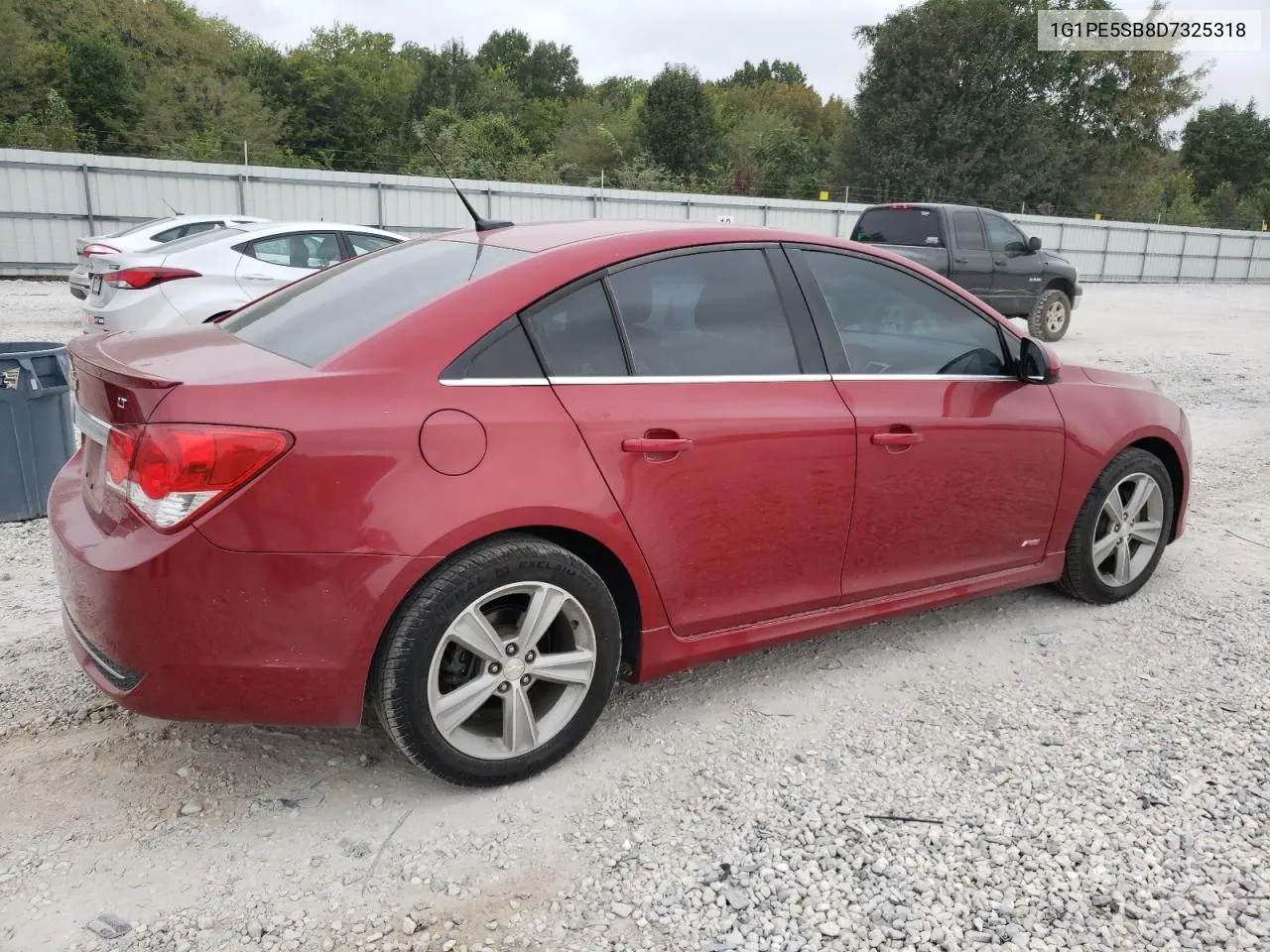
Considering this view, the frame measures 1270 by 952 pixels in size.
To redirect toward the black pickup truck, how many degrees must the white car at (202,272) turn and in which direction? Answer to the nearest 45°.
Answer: approximately 45° to its right

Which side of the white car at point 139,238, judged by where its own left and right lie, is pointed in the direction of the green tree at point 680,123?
front

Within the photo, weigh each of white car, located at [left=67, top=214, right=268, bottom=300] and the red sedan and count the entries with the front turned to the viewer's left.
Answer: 0

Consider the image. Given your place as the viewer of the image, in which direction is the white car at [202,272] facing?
facing away from the viewer and to the right of the viewer

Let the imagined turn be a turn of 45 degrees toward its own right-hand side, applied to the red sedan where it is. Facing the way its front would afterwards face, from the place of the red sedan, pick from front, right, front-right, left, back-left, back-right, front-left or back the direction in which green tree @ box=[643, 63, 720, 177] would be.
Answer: left

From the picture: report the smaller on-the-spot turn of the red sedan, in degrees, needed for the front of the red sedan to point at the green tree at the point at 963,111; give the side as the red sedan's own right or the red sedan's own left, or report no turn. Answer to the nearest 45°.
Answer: approximately 45° to the red sedan's own left

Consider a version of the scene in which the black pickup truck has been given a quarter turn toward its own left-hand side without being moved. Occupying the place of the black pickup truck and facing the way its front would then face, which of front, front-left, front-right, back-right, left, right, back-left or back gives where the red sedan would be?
back-left

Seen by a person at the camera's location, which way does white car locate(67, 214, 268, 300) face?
facing away from the viewer and to the right of the viewer

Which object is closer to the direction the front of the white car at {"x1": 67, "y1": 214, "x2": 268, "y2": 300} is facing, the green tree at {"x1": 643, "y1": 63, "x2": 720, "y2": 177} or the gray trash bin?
the green tree

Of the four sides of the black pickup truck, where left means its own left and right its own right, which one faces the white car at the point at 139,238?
back

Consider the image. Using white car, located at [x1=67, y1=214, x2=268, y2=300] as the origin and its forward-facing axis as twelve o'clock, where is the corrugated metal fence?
The corrugated metal fence is roughly at 11 o'clock from the white car.

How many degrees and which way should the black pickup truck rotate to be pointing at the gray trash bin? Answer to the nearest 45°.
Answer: approximately 135° to its right

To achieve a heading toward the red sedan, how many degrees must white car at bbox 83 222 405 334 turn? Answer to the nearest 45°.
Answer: approximately 135° to its right
